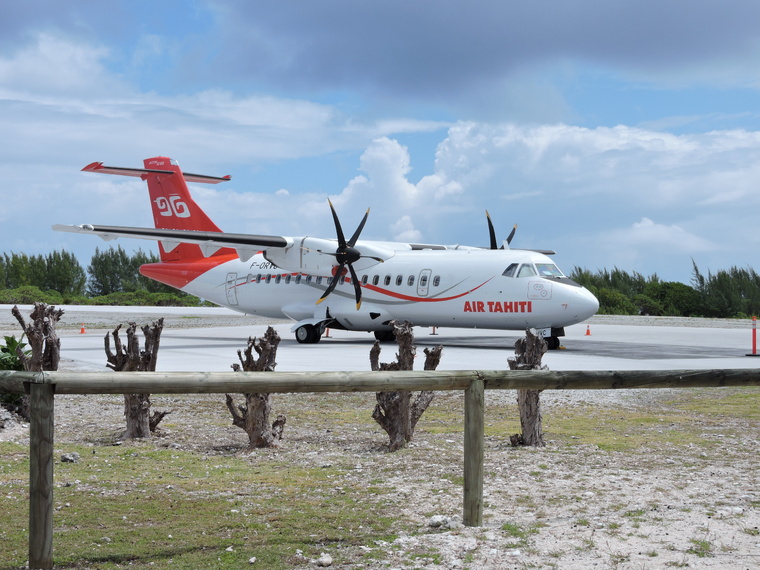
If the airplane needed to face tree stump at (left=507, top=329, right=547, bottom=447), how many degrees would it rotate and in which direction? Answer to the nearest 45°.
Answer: approximately 45° to its right

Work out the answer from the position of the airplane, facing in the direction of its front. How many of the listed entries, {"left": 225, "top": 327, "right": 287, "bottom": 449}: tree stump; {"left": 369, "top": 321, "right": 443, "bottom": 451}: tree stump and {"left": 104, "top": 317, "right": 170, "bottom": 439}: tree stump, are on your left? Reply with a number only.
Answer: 0

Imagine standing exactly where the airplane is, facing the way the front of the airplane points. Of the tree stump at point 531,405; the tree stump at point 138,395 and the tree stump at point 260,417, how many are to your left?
0

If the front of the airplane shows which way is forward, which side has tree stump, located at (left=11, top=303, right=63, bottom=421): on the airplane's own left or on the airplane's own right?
on the airplane's own right

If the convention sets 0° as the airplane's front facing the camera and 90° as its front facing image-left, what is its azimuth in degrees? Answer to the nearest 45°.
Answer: approximately 315°

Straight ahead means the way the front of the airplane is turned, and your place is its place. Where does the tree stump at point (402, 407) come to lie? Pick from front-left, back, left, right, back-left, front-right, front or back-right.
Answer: front-right
